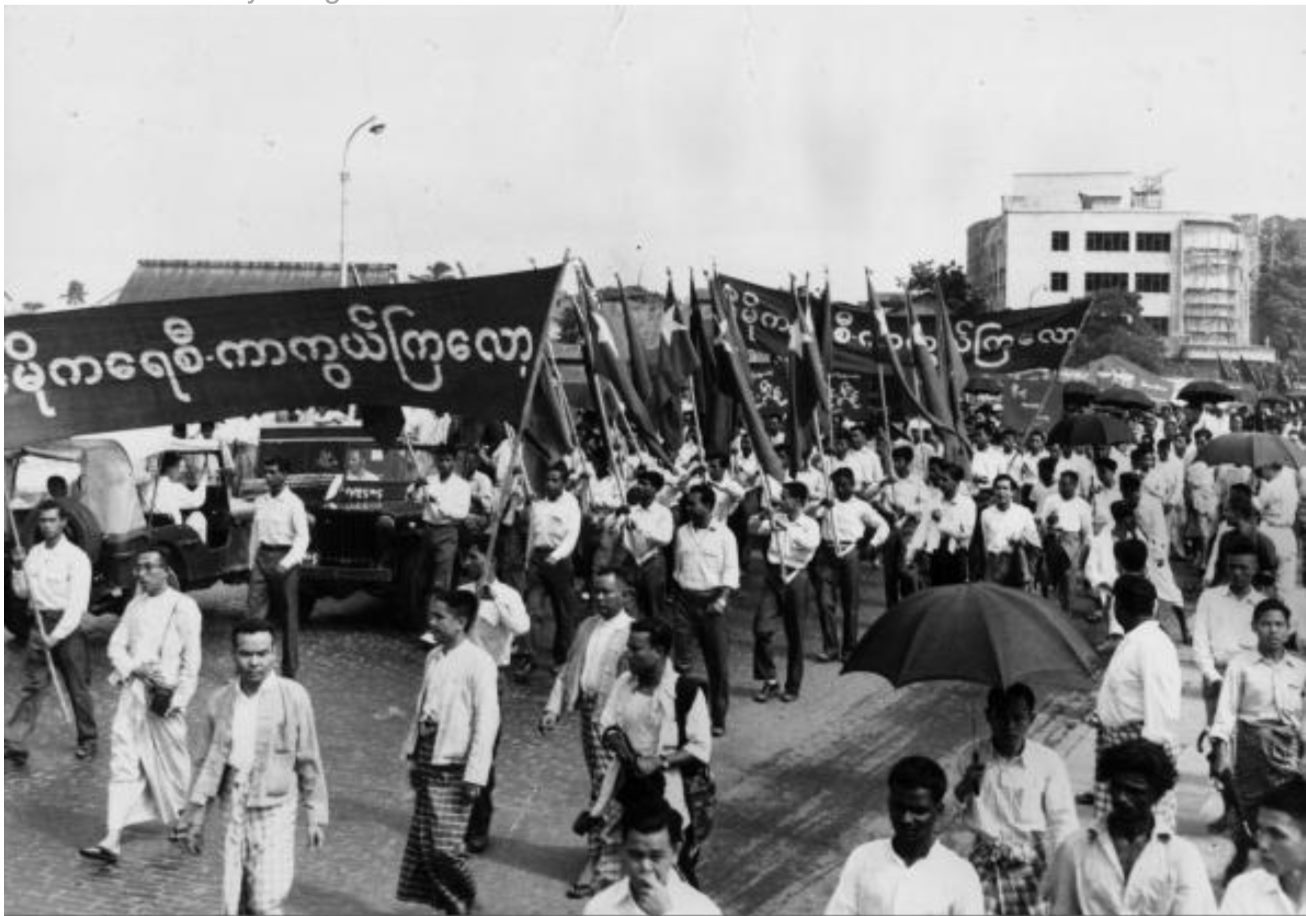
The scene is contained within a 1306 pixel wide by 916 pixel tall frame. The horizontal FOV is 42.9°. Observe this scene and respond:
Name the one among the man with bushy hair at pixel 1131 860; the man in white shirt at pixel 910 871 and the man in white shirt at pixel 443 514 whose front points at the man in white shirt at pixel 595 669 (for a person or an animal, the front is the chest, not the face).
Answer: the man in white shirt at pixel 443 514

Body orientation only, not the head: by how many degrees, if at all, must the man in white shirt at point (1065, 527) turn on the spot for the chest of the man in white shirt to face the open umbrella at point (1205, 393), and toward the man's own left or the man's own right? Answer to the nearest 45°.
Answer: approximately 180°

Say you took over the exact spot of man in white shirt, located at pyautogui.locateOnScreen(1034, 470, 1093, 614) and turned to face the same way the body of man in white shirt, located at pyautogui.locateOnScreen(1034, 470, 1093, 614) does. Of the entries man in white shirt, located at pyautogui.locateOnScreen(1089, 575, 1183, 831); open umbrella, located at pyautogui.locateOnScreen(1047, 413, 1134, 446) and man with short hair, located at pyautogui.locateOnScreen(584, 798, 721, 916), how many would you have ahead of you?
2

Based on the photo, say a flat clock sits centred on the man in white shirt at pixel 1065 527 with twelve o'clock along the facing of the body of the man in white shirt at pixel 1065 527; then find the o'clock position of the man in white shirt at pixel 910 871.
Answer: the man in white shirt at pixel 910 871 is roughly at 12 o'clock from the man in white shirt at pixel 1065 527.

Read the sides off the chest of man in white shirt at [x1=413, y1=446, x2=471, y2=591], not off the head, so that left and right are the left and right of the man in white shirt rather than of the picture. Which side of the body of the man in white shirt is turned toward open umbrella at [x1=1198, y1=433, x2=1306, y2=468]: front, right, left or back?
left

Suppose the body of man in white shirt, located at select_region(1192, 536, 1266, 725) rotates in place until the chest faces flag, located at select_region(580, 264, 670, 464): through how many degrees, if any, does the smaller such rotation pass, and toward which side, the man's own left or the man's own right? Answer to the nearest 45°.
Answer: approximately 135° to the man's own right

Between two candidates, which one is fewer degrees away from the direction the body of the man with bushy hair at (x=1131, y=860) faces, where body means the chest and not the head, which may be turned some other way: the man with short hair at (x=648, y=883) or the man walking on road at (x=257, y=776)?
the man with short hair

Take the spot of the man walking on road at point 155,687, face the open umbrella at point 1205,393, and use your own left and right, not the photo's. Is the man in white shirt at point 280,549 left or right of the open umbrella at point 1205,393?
left

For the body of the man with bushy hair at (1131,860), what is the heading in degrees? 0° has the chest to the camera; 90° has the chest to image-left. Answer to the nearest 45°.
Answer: approximately 0°

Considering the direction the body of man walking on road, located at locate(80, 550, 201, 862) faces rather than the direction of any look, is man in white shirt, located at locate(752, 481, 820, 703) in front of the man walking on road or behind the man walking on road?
behind

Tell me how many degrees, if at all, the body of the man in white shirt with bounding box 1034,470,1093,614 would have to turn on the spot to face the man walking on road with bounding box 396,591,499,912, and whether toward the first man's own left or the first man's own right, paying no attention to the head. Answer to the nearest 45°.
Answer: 0° — they already face them

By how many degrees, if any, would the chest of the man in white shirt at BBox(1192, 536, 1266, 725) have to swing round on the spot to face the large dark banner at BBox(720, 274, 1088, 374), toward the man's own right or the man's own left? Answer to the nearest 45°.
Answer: approximately 180°

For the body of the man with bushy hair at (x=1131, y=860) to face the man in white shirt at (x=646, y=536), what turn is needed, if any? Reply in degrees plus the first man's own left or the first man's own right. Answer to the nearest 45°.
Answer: approximately 135° to the first man's own right
